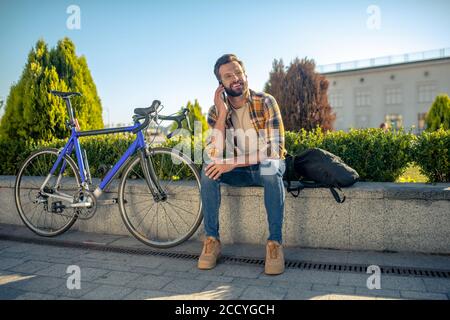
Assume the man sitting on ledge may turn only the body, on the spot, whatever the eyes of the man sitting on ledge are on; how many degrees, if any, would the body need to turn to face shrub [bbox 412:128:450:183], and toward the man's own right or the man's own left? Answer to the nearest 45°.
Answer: approximately 90° to the man's own left

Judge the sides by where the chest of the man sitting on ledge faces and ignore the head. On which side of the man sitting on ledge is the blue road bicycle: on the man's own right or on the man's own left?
on the man's own right

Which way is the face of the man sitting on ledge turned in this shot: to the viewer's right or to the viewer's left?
to the viewer's right

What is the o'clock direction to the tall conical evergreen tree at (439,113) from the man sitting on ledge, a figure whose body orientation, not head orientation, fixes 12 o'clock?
The tall conical evergreen tree is roughly at 7 o'clock from the man sitting on ledge.

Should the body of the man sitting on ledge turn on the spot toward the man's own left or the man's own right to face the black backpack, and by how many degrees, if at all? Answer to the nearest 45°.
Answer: approximately 90° to the man's own left

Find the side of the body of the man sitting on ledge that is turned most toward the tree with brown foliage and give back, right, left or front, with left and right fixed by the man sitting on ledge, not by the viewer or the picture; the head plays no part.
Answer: back

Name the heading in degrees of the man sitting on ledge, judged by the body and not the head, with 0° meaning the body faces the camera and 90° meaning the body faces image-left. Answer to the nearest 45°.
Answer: approximately 0°

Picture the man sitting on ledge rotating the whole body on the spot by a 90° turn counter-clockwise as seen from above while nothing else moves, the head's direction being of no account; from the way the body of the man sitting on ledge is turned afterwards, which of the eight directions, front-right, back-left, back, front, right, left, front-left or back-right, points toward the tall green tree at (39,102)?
back-left
